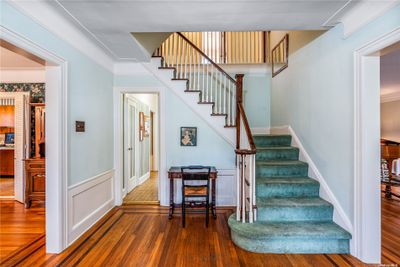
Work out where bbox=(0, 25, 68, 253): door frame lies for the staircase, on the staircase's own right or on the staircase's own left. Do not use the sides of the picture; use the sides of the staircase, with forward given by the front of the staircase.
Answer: on the staircase's own right

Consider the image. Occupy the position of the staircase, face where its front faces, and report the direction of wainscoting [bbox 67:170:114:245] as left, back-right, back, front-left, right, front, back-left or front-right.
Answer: right

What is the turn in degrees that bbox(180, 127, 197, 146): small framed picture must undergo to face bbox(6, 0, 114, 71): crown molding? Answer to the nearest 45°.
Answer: approximately 45° to its right

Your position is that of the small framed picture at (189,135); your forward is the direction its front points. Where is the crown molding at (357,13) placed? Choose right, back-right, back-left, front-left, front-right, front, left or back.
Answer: front-left

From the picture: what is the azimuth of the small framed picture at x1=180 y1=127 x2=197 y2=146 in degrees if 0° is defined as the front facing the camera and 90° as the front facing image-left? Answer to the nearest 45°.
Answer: approximately 0°

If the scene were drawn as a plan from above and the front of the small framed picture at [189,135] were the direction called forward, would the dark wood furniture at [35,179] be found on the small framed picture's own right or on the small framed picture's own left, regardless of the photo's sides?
on the small framed picture's own right

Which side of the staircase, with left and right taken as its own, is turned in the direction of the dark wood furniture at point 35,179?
right

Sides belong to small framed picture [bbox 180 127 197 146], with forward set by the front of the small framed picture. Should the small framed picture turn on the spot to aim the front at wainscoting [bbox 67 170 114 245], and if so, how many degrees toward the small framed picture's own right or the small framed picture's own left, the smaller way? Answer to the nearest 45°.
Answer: approximately 45° to the small framed picture's own right

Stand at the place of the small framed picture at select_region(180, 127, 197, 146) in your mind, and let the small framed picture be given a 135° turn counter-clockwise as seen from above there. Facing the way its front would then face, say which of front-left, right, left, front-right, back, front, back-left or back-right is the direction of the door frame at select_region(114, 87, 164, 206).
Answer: back-left
